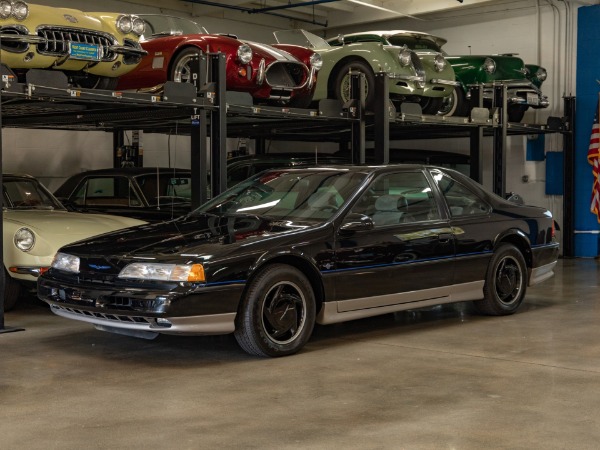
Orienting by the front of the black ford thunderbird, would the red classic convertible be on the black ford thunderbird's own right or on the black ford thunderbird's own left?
on the black ford thunderbird's own right

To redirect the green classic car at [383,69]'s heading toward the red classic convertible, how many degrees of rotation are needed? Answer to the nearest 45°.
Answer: approximately 90° to its right

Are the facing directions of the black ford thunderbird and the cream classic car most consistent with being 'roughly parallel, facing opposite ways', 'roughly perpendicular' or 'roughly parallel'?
roughly perpendicular

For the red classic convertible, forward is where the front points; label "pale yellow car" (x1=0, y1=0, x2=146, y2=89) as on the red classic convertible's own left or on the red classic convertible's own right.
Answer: on the red classic convertible's own right

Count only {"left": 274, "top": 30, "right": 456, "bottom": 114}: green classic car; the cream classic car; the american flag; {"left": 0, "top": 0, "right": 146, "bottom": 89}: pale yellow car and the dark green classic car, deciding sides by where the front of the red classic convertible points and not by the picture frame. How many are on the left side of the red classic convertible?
3

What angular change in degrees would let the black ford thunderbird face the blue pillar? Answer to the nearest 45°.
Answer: approximately 180°

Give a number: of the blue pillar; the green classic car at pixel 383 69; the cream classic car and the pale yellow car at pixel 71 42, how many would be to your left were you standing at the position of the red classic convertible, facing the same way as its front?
2

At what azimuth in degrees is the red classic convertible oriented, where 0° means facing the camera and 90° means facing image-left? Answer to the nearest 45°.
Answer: approximately 315°

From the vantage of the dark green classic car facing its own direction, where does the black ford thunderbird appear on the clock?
The black ford thunderbird is roughly at 2 o'clock from the dark green classic car.

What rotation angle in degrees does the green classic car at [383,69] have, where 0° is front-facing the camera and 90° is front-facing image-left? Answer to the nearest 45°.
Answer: approximately 315°
